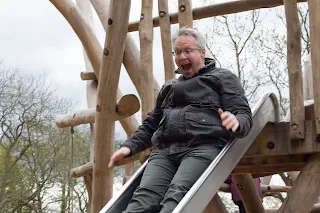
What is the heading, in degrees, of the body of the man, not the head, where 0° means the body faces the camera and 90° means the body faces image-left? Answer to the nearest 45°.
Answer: approximately 45°

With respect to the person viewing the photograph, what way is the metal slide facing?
facing the viewer and to the left of the viewer
